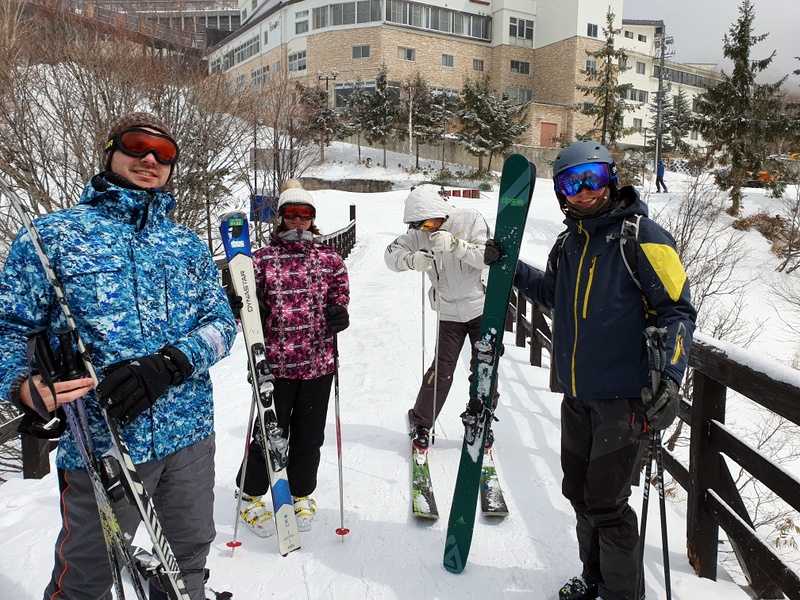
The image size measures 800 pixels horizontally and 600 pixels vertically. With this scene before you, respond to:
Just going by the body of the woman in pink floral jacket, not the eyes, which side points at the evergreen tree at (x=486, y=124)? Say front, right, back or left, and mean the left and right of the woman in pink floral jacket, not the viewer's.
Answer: back

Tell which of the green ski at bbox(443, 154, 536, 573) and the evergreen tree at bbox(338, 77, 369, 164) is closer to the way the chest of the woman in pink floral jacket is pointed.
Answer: the green ski

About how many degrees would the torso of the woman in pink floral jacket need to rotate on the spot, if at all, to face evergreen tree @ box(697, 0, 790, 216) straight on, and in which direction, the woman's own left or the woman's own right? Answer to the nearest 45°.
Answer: approximately 135° to the woman's own left

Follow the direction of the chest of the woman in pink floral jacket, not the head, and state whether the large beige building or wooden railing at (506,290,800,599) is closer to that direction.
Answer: the wooden railing

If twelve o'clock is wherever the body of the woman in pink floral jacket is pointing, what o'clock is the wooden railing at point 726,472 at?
The wooden railing is roughly at 10 o'clock from the woman in pink floral jacket.

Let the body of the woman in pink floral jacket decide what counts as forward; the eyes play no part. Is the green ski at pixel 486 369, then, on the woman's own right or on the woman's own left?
on the woman's own left

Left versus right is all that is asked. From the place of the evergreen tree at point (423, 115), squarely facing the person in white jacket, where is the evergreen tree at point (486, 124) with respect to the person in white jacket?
left

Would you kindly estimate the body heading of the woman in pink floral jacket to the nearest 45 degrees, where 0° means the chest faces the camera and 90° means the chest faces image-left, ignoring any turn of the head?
approximately 0°

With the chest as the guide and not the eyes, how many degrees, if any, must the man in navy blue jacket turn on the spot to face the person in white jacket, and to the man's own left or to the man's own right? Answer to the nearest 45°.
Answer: approximately 90° to the man's own right

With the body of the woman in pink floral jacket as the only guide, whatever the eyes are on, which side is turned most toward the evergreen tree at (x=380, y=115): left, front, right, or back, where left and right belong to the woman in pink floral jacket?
back
